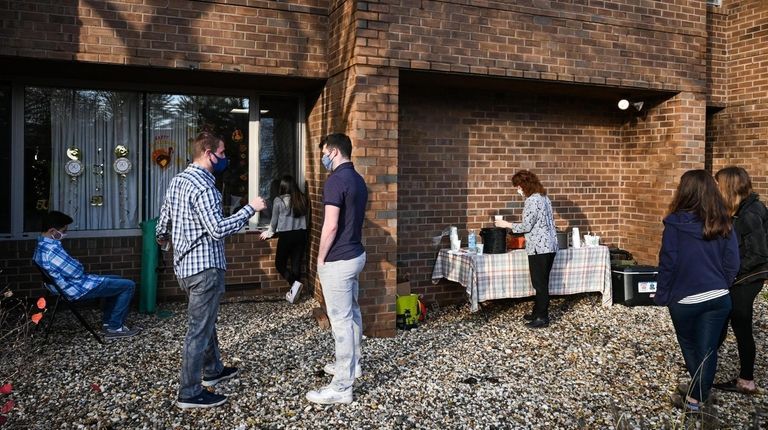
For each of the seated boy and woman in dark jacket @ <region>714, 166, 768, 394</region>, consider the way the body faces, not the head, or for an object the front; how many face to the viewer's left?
1

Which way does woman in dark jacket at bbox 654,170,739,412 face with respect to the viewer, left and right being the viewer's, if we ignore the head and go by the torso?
facing away from the viewer and to the left of the viewer

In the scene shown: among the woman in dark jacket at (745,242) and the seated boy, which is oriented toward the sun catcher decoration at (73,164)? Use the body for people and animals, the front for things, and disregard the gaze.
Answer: the woman in dark jacket

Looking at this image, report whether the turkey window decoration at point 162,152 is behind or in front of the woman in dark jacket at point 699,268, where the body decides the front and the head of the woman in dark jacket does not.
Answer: in front

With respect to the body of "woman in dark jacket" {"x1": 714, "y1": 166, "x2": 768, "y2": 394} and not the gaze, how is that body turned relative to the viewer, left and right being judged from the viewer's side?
facing to the left of the viewer

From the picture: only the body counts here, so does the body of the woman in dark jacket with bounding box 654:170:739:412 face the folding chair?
no

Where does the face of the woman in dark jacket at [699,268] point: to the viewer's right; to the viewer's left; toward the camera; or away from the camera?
away from the camera

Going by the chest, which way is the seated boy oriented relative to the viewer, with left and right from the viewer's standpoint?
facing to the right of the viewer

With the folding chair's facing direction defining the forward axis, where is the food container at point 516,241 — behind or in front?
in front

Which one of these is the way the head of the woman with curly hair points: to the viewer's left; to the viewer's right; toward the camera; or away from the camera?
to the viewer's left

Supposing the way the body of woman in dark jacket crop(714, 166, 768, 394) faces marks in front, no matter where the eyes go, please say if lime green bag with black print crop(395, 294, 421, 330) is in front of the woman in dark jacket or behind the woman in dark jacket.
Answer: in front

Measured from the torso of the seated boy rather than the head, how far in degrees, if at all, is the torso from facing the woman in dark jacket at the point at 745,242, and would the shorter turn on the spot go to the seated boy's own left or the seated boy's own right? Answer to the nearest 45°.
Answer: approximately 45° to the seated boy's own right

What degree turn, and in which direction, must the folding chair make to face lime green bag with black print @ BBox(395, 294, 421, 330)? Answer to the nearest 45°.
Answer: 0° — it already faces it

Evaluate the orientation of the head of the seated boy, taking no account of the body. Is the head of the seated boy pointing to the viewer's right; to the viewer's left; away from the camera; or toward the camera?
to the viewer's right

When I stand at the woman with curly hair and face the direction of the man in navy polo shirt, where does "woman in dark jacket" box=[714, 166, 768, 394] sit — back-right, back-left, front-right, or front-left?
front-left

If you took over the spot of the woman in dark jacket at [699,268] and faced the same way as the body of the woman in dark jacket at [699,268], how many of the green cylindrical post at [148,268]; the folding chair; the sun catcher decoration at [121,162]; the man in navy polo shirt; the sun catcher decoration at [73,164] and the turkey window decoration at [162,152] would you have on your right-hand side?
0

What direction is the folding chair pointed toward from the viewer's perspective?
to the viewer's right

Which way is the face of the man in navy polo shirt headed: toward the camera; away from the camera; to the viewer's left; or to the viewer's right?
to the viewer's left
